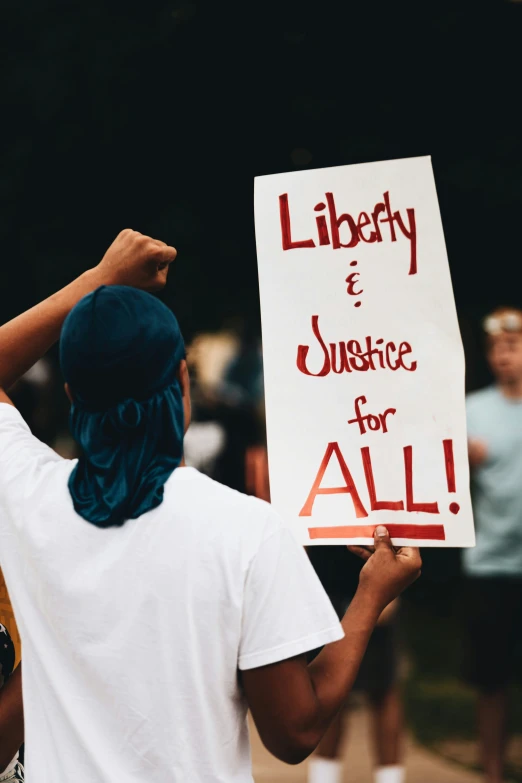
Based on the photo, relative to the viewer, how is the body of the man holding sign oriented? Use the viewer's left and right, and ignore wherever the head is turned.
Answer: facing away from the viewer

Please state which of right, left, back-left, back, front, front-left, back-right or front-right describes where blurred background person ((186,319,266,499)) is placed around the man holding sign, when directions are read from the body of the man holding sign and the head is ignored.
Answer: front

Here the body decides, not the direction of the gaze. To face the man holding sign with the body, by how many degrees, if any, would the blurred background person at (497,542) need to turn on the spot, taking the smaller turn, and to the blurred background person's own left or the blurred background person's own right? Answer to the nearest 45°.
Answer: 0° — they already face them

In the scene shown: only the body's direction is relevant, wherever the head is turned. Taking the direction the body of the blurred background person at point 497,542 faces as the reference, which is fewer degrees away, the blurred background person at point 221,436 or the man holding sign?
the man holding sign

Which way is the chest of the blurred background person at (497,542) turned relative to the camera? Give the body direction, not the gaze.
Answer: toward the camera

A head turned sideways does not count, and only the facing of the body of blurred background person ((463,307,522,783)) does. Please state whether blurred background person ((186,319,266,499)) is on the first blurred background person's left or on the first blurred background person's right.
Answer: on the first blurred background person's right

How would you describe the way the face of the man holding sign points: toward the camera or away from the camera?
away from the camera

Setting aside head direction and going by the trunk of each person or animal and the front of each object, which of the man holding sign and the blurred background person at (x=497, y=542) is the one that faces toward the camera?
the blurred background person

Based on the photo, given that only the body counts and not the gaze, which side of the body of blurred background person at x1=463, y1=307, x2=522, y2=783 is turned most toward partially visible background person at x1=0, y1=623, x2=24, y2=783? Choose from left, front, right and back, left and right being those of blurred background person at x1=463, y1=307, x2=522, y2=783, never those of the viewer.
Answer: front

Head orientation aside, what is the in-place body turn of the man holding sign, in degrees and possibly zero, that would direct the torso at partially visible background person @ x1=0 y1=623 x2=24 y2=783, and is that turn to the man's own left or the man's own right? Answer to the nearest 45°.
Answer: approximately 45° to the man's own left

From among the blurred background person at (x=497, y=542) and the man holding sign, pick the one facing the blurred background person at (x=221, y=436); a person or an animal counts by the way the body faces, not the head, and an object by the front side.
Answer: the man holding sign

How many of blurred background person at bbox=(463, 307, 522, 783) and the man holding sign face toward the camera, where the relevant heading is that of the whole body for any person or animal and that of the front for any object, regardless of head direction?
1
